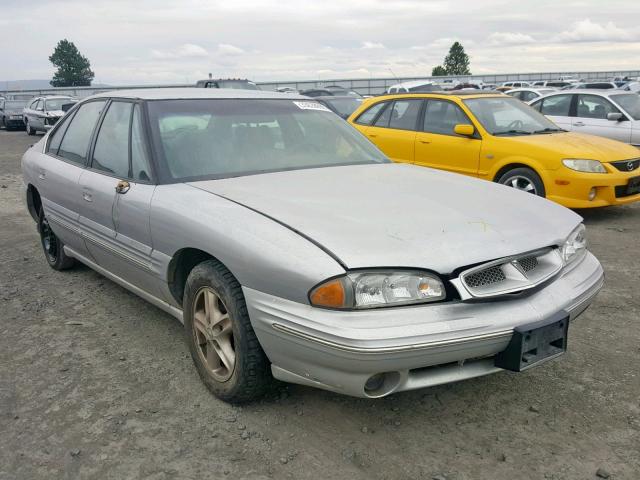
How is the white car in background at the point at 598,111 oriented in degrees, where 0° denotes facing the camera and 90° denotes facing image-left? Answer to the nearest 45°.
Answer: approximately 315°

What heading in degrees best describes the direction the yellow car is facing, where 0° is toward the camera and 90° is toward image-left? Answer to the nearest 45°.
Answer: approximately 315°

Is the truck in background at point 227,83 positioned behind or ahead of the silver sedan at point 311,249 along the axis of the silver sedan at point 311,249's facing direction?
behind

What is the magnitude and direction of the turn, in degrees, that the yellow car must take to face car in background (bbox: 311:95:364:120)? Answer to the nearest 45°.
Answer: approximately 180°

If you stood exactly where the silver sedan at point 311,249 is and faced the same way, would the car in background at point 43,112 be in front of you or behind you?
behind

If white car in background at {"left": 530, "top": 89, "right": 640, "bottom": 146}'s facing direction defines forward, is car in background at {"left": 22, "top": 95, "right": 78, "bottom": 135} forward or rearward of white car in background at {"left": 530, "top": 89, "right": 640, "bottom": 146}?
rearward

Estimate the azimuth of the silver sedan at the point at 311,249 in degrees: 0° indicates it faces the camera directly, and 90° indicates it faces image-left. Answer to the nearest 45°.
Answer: approximately 315°

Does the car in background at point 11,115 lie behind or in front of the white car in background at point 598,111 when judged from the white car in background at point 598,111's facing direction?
behind

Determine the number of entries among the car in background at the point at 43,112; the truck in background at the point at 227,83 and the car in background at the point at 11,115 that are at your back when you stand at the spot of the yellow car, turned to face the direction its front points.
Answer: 3

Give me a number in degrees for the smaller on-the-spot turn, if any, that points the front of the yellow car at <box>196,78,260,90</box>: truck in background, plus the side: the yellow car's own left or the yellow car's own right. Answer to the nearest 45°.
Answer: approximately 180°

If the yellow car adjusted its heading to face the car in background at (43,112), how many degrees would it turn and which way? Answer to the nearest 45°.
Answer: approximately 180°

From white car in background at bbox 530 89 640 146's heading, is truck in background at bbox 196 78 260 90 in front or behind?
behind
